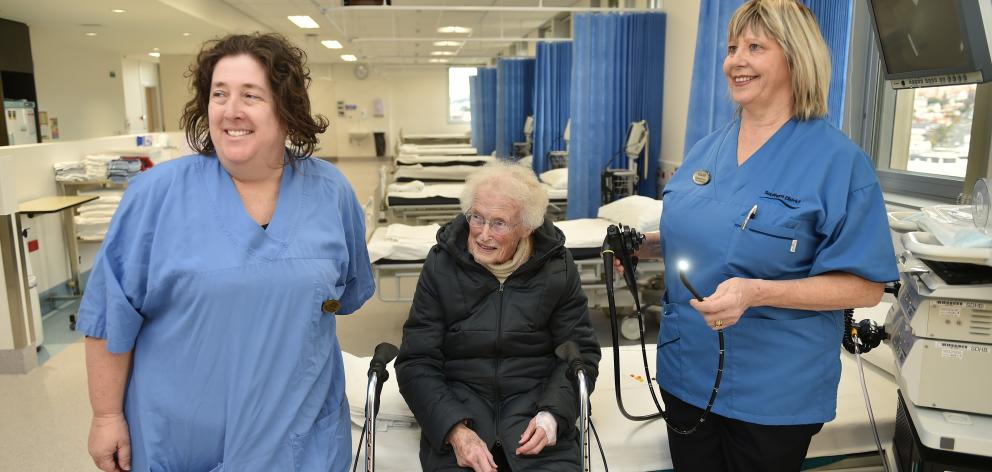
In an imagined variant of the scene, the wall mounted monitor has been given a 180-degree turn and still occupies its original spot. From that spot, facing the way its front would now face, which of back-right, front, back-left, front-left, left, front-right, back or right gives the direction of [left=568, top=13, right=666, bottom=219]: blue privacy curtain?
left

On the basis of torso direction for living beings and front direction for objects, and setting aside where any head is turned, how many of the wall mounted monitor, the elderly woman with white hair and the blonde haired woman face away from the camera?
0

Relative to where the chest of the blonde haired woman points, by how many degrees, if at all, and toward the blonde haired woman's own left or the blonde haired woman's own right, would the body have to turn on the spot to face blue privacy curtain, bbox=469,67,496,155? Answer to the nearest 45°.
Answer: approximately 90° to the blonde haired woman's own right

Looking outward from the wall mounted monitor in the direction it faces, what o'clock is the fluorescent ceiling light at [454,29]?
The fluorescent ceiling light is roughly at 3 o'clock from the wall mounted monitor.

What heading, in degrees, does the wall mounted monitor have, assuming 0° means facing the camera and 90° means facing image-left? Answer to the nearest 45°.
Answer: approximately 45°

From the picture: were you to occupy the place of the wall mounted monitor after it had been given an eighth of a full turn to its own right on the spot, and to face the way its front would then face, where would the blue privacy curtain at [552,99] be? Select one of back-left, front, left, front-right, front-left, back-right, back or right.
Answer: front-right

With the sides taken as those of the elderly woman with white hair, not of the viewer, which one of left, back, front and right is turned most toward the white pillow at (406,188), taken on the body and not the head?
back

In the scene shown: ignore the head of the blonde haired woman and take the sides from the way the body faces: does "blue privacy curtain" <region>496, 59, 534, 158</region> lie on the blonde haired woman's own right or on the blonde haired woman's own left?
on the blonde haired woman's own right

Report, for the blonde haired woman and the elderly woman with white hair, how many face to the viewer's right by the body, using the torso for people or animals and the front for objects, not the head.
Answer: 0

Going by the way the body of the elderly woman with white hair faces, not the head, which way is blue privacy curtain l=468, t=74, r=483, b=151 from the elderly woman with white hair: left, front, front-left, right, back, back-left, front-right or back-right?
back

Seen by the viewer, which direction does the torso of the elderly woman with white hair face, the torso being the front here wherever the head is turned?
toward the camera
